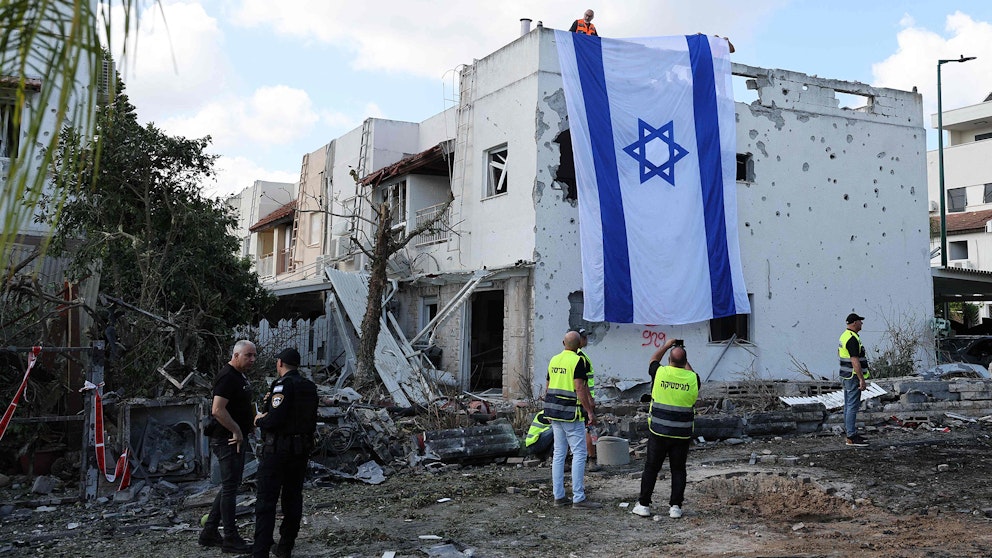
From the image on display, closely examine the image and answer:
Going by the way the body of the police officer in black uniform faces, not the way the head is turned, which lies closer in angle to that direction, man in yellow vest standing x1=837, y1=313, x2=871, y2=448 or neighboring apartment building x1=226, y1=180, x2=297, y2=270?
the neighboring apartment building

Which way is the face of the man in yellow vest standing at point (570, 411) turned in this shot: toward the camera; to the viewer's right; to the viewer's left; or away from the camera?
away from the camera

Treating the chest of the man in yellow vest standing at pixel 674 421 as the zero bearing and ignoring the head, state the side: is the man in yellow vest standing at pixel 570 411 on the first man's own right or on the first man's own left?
on the first man's own left

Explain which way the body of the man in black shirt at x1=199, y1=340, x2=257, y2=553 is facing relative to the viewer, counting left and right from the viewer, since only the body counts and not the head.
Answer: facing to the right of the viewer

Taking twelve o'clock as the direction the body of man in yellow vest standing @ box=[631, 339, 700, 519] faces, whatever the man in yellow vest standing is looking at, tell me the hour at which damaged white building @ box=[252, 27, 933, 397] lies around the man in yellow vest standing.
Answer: The damaged white building is roughly at 12 o'clock from the man in yellow vest standing.

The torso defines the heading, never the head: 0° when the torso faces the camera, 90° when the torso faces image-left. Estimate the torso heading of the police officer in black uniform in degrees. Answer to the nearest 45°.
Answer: approximately 135°

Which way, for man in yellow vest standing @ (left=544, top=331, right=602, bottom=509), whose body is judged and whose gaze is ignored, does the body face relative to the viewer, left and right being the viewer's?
facing away from the viewer and to the right of the viewer

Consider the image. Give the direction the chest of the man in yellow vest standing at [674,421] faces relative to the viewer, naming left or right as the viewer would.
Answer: facing away from the viewer

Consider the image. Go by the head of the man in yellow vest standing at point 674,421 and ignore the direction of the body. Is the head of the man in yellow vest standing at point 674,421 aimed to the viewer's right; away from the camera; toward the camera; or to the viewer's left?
away from the camera

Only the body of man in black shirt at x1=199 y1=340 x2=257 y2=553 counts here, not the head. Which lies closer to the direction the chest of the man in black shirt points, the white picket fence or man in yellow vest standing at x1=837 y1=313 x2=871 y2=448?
the man in yellow vest standing

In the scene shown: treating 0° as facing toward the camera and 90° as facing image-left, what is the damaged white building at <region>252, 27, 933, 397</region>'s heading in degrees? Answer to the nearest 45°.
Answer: approximately 45°

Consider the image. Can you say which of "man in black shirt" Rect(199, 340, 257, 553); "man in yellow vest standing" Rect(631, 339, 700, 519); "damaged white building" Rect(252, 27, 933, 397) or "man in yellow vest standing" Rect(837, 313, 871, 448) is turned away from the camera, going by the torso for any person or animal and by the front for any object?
"man in yellow vest standing" Rect(631, 339, 700, 519)
